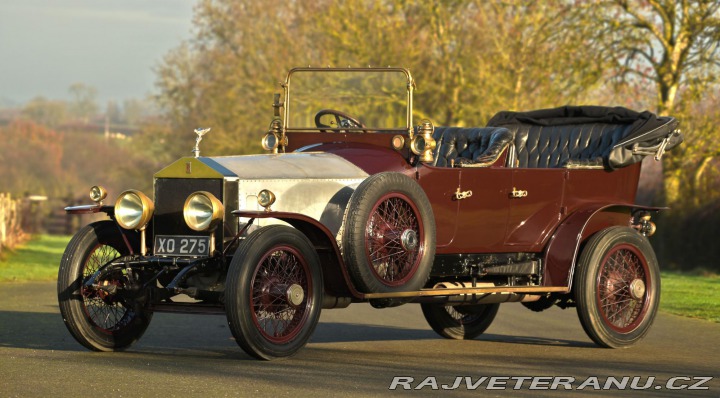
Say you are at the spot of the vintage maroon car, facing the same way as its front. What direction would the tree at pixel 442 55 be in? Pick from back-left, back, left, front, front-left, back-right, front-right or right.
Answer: back-right

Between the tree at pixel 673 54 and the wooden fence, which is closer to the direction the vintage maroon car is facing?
the wooden fence

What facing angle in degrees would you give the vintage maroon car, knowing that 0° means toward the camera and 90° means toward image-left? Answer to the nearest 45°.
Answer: approximately 45°

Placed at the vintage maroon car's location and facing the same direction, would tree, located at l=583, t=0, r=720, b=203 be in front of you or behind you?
behind

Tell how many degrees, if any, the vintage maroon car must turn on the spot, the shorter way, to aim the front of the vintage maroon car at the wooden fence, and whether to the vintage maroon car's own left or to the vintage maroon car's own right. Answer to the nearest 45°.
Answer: approximately 90° to the vintage maroon car's own right
